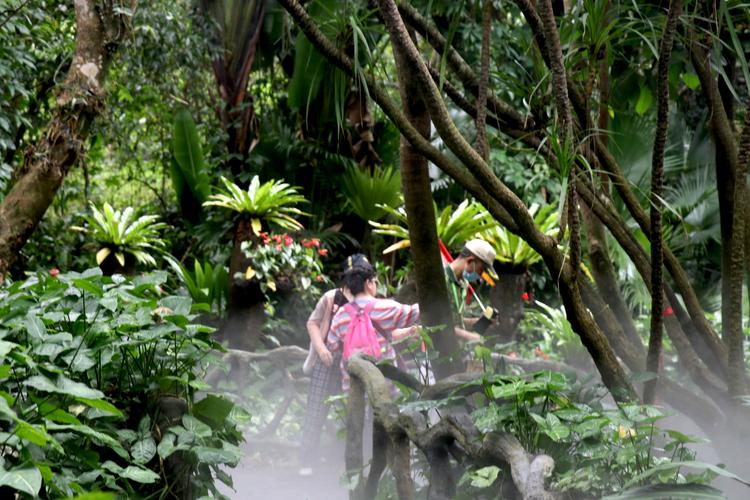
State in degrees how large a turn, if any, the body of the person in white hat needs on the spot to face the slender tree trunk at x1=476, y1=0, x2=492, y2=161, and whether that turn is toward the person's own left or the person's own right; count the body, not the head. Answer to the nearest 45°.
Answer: approximately 90° to the person's own right

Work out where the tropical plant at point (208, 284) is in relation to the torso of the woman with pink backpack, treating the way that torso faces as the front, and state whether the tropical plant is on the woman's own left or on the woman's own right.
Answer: on the woman's own left

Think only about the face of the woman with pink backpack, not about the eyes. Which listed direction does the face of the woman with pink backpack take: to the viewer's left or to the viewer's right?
to the viewer's right

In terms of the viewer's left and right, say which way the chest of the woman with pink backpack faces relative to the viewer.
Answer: facing away from the viewer and to the right of the viewer

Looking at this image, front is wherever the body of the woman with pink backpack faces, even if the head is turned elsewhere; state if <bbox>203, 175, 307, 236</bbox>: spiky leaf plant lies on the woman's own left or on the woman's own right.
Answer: on the woman's own left

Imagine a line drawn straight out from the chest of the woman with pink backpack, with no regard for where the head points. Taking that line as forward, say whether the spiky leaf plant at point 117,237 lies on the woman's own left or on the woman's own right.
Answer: on the woman's own left
